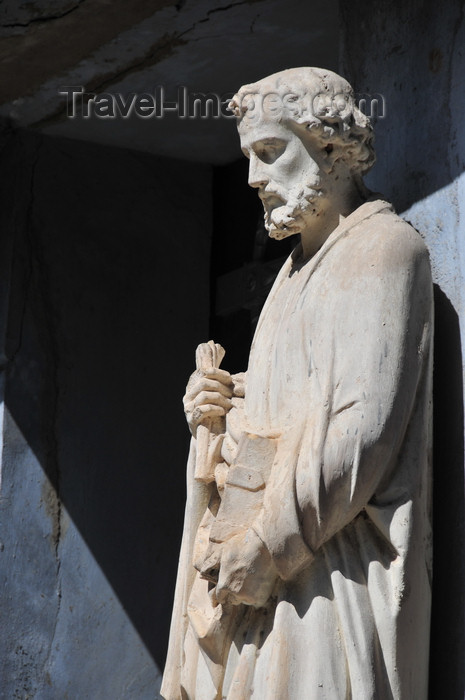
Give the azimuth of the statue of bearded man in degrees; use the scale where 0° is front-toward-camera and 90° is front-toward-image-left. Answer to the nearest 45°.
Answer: approximately 90°
